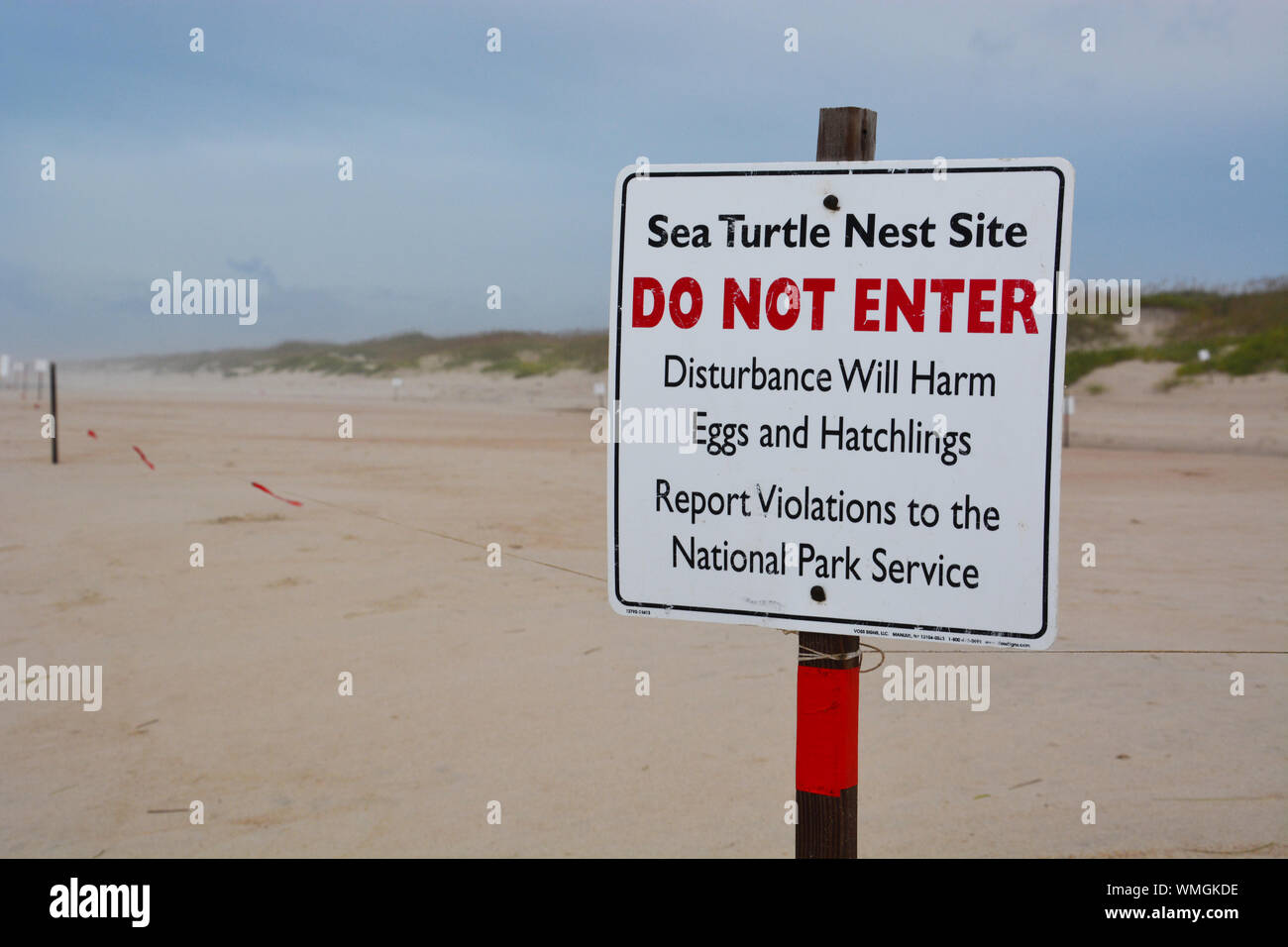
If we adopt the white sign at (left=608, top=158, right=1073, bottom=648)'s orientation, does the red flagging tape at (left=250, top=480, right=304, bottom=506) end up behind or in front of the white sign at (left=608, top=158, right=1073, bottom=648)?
behind

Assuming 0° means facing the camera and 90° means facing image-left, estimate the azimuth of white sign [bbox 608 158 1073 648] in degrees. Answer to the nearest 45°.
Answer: approximately 0°
